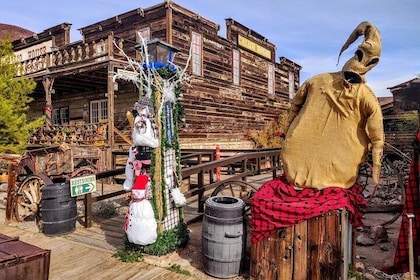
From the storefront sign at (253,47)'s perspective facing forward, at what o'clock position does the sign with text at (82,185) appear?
The sign with text is roughly at 2 o'clock from the storefront sign.

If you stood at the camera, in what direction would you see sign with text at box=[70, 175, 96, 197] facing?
facing the viewer

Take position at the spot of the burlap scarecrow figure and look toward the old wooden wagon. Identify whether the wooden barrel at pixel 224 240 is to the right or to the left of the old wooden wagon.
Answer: left

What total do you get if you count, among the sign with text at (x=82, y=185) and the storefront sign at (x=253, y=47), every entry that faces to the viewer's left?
0

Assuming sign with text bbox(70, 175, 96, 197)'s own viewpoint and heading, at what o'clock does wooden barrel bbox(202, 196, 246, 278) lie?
The wooden barrel is roughly at 11 o'clock from the sign with text.

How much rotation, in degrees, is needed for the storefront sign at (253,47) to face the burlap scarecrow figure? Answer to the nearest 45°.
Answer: approximately 45° to its right

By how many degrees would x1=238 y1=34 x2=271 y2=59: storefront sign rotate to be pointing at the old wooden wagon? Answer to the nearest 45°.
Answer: approximately 90° to its right

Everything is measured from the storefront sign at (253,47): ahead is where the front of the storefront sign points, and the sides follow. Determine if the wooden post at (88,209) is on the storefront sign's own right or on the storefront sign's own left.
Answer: on the storefront sign's own right

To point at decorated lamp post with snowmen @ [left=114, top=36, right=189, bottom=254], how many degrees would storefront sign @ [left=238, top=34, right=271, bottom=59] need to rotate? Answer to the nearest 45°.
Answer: approximately 45° to its right

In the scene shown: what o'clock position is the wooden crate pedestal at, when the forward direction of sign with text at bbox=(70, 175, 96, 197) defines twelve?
The wooden crate pedestal is roughly at 11 o'clock from the sign with text.
